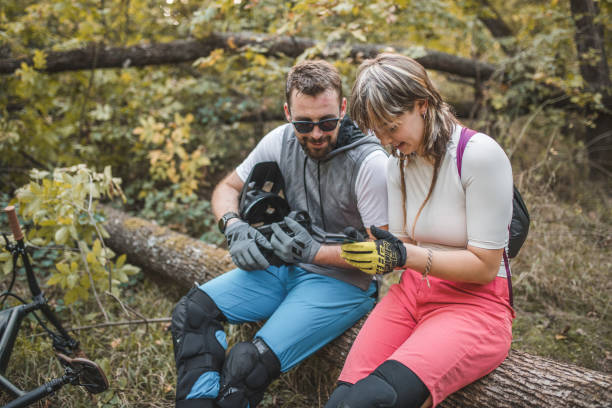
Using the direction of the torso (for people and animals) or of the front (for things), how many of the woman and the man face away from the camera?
0

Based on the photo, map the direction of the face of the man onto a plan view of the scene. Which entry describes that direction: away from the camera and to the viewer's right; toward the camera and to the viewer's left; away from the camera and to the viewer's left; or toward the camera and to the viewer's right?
toward the camera and to the viewer's right

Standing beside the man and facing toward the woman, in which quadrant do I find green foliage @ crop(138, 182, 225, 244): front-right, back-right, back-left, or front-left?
back-left

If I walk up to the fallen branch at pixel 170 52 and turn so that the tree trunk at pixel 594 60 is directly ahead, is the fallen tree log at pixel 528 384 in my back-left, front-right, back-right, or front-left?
front-right

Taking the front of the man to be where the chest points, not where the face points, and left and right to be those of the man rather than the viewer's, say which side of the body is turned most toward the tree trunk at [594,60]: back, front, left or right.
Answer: back

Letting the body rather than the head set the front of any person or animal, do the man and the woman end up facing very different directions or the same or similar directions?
same or similar directions

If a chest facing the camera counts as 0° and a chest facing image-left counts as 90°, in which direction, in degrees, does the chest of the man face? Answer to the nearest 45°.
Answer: approximately 45°

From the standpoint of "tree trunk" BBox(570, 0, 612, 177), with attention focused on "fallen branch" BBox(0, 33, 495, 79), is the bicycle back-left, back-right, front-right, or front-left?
front-left

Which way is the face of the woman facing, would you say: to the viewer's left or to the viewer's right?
to the viewer's left

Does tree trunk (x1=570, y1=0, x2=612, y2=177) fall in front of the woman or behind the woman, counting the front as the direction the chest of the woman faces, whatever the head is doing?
behind

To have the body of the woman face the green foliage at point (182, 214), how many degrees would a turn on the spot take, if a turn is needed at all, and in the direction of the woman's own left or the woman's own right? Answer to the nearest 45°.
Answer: approximately 90° to the woman's own right
